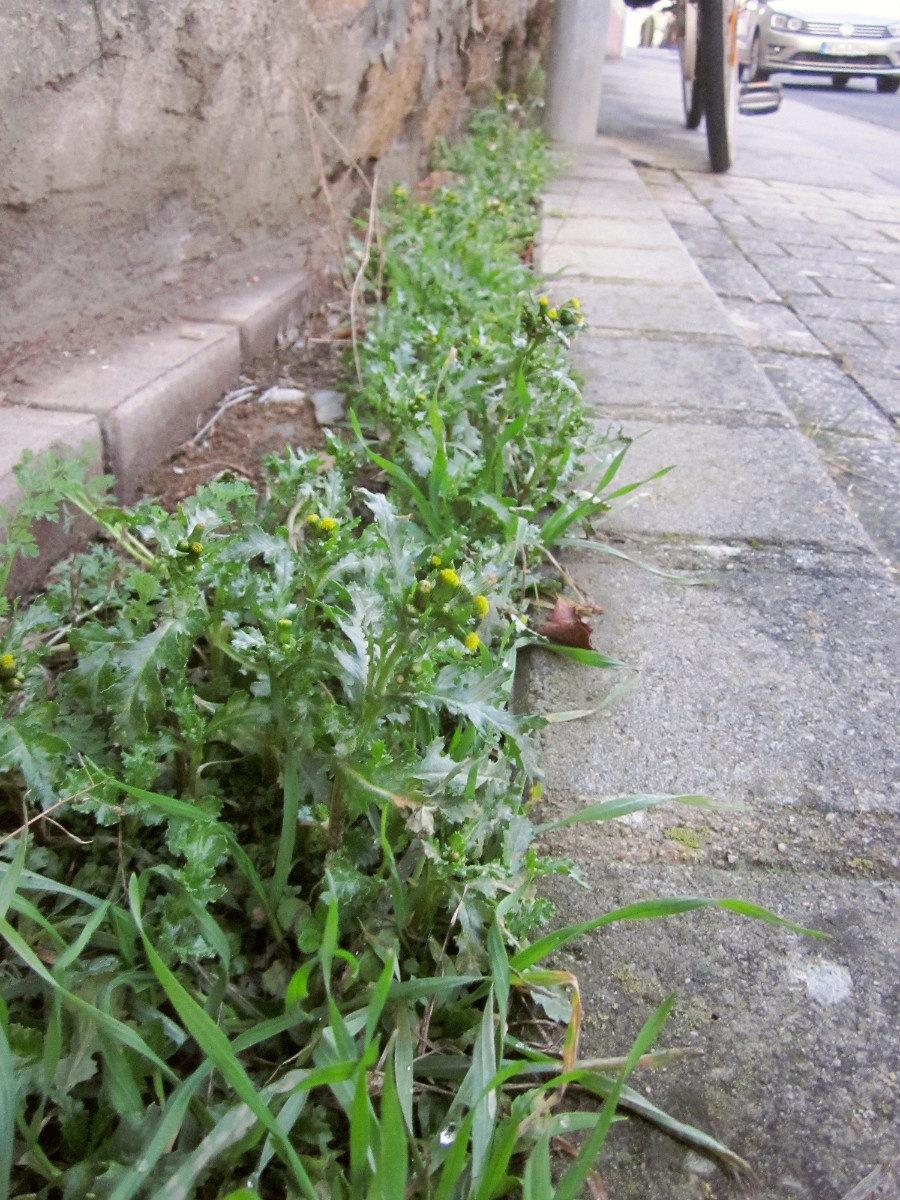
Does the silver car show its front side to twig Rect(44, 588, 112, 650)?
yes

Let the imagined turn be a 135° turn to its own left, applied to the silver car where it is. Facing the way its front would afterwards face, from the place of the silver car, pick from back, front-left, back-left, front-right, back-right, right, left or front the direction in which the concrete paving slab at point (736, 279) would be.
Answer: back-right

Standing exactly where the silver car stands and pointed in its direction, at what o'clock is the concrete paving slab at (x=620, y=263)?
The concrete paving slab is roughly at 12 o'clock from the silver car.

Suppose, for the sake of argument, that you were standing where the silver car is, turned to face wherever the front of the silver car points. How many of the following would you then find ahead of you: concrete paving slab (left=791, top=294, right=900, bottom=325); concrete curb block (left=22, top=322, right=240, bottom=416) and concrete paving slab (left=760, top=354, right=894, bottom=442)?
3

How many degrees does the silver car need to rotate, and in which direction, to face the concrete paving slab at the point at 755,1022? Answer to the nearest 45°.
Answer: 0° — it already faces it

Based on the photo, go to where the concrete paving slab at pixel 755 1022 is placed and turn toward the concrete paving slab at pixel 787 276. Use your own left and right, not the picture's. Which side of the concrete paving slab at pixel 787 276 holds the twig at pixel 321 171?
left

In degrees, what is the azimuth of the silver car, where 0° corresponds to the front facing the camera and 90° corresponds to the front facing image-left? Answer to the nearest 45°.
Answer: approximately 0°

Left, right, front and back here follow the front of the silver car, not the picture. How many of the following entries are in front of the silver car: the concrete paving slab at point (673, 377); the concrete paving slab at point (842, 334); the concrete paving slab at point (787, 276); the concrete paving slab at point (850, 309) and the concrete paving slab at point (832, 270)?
5

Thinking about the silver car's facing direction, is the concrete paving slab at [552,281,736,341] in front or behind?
in front

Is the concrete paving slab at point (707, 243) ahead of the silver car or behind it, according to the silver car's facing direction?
ahead

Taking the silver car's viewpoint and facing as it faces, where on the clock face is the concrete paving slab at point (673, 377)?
The concrete paving slab is roughly at 12 o'clock from the silver car.

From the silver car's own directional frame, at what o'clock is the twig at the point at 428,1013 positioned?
The twig is roughly at 12 o'clock from the silver car.

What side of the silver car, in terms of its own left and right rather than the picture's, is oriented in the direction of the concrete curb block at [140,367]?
front

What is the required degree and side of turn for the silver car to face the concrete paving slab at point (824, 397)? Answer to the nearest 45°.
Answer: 0° — it already faces it

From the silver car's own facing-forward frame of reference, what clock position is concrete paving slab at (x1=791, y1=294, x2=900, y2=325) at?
The concrete paving slab is roughly at 12 o'clock from the silver car.

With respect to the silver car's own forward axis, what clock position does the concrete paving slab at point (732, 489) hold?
The concrete paving slab is roughly at 12 o'clock from the silver car.

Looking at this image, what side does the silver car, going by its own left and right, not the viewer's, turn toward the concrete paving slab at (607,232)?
front
